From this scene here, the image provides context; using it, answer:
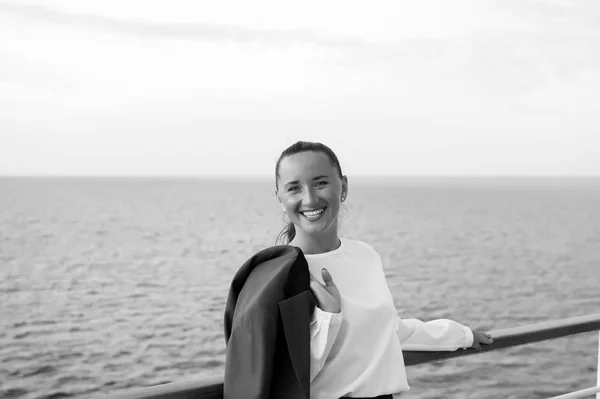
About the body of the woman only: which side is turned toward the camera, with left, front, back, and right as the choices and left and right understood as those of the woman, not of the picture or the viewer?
front

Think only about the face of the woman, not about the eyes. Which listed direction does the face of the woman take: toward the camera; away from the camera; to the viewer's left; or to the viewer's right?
toward the camera
